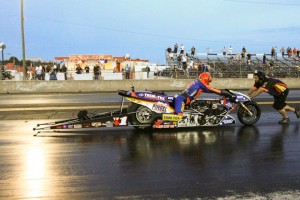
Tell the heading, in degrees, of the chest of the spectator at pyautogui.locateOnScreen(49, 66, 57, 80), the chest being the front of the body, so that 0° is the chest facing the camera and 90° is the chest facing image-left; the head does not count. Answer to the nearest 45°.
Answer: approximately 0°

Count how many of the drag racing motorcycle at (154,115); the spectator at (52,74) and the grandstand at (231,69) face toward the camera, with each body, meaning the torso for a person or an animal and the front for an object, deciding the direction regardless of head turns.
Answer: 2

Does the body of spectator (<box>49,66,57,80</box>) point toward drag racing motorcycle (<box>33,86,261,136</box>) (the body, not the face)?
yes

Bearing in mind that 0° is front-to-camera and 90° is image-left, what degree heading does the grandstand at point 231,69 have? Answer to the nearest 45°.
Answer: approximately 0°

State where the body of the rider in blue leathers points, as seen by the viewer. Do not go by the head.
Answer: to the viewer's right

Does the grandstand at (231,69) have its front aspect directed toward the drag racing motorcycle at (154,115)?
yes

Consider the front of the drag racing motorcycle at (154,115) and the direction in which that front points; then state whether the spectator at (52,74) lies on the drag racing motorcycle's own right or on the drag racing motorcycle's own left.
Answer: on the drag racing motorcycle's own left

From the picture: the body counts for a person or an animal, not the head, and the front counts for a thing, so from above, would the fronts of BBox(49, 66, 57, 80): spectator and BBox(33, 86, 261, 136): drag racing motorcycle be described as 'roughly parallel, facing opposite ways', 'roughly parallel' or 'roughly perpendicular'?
roughly perpendicular

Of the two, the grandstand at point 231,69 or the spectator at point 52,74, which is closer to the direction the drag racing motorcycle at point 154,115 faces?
the grandstand

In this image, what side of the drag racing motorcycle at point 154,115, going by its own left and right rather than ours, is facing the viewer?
right

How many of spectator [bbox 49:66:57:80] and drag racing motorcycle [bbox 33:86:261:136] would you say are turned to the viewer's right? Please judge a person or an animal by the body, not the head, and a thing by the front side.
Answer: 1

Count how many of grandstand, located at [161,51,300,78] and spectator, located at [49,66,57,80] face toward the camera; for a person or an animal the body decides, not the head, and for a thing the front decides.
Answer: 2

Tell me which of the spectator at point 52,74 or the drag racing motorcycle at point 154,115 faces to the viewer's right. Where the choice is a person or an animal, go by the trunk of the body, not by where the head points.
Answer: the drag racing motorcycle

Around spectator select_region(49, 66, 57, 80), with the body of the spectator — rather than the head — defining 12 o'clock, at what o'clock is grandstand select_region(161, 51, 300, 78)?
The grandstand is roughly at 9 o'clock from the spectator.
